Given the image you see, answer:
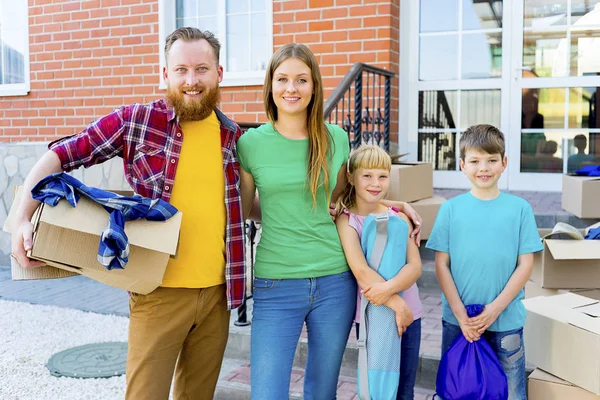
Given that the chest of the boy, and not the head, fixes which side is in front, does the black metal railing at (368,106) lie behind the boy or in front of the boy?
behind

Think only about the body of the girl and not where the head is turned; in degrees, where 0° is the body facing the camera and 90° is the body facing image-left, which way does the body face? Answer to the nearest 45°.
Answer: approximately 0°

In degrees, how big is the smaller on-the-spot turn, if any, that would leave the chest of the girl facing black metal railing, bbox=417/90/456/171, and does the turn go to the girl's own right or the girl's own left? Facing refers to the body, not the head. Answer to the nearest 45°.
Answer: approximately 180°

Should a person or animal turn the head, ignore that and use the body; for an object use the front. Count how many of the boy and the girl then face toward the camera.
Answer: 2

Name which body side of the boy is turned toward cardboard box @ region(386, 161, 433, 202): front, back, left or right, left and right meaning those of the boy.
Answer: back

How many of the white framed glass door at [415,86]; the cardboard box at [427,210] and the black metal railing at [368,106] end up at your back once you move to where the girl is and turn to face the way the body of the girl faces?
3
